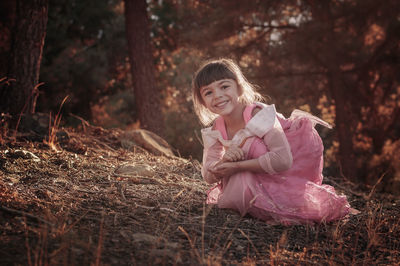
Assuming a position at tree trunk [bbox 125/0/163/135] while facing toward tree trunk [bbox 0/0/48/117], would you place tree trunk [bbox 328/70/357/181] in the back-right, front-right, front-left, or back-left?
back-left

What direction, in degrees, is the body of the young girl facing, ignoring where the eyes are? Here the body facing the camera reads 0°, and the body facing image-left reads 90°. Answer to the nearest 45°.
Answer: approximately 45°

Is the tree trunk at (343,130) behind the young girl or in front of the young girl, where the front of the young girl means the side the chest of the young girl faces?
behind

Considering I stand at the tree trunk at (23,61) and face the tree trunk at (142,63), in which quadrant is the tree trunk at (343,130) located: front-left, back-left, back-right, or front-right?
front-right

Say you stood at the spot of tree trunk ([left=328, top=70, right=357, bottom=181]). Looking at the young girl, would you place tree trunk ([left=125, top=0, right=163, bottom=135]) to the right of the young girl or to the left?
right

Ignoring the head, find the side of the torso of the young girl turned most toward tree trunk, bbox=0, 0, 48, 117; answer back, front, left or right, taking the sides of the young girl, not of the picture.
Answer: right

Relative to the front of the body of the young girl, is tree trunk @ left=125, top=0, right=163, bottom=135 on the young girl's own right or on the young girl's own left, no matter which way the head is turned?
on the young girl's own right

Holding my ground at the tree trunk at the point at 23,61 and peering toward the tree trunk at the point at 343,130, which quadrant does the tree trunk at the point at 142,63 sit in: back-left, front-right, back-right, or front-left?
front-left
